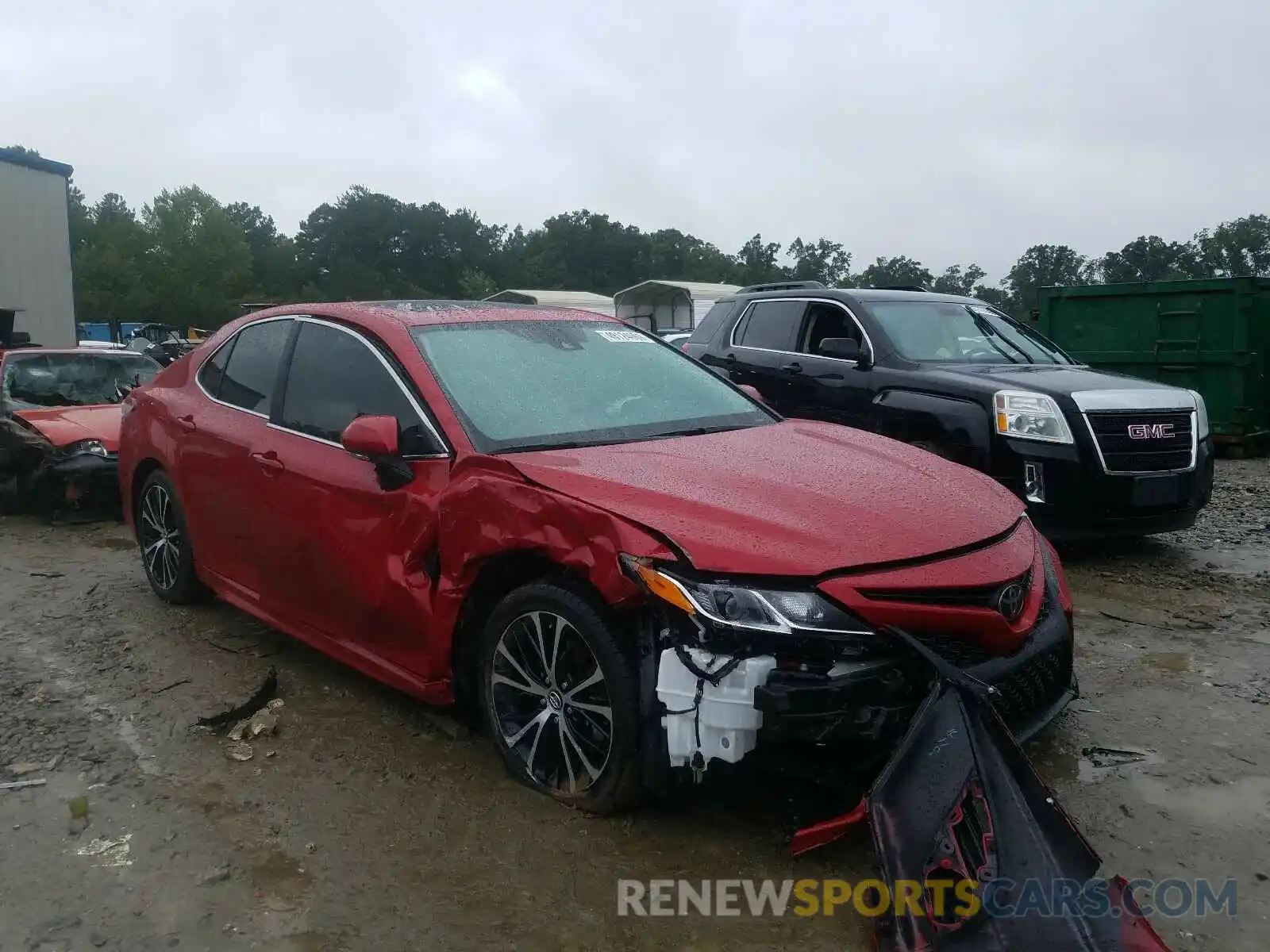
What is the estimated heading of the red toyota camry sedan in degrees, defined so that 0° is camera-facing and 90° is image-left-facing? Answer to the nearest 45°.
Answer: approximately 315°

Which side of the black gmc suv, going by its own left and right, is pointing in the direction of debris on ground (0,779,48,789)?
right

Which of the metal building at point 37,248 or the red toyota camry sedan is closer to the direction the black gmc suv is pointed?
the red toyota camry sedan

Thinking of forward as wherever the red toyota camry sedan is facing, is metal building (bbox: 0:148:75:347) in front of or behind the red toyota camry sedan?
behind

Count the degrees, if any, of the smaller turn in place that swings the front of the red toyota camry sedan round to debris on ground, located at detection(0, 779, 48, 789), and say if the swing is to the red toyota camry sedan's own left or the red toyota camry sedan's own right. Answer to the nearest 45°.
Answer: approximately 135° to the red toyota camry sedan's own right

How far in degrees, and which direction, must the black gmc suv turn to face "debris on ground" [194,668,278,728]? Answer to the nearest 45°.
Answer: approximately 90° to its right

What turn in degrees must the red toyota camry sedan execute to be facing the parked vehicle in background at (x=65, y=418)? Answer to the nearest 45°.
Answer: approximately 180°

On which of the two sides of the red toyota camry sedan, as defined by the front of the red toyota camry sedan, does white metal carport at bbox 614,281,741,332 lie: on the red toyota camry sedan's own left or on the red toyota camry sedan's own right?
on the red toyota camry sedan's own left
